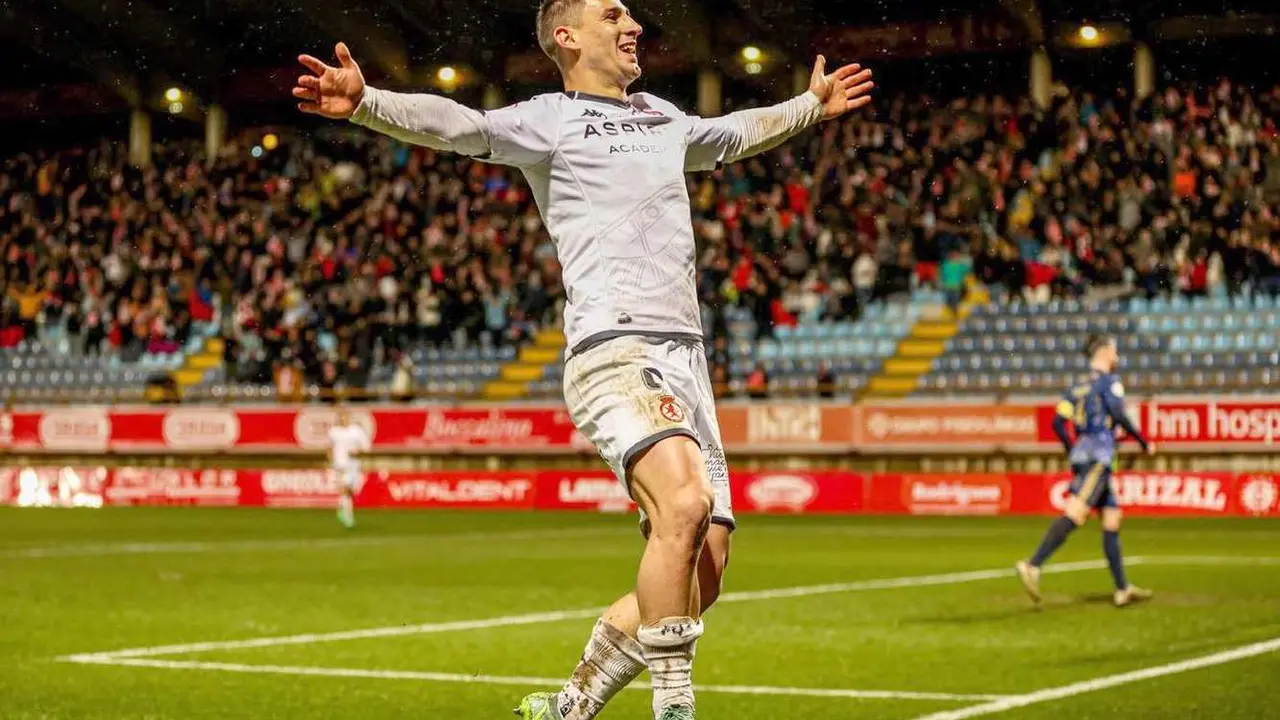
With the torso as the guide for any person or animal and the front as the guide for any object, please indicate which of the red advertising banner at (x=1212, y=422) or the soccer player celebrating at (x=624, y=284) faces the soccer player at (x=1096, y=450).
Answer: the red advertising banner

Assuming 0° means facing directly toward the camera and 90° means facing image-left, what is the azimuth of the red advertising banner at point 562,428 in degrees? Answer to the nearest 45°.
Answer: approximately 0°

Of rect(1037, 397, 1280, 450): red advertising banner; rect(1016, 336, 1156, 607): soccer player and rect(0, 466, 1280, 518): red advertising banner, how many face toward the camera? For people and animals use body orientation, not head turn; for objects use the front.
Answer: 2

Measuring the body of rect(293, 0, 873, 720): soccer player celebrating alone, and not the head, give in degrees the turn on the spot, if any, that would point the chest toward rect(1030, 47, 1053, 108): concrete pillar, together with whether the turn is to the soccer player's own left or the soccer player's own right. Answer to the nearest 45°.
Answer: approximately 135° to the soccer player's own left

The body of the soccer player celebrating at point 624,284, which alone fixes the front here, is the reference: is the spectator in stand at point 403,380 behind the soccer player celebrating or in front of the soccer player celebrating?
behind

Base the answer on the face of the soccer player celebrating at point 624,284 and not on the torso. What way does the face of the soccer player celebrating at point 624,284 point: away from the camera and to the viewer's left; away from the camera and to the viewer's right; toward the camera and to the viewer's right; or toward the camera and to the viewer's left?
toward the camera and to the viewer's right

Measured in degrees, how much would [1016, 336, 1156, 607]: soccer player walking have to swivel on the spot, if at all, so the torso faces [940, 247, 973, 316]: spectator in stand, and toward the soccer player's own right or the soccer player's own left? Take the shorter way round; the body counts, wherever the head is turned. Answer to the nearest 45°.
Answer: approximately 45° to the soccer player's own left

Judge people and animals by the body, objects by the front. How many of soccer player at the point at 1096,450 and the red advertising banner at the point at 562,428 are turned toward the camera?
1

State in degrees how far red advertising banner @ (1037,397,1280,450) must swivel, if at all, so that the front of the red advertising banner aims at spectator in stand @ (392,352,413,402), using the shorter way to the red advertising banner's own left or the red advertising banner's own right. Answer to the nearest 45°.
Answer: approximately 90° to the red advertising banner's own right

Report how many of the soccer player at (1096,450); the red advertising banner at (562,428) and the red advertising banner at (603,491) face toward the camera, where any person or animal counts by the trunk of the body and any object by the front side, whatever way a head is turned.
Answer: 2

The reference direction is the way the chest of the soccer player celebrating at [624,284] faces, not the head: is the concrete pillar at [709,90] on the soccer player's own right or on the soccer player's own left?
on the soccer player's own left
